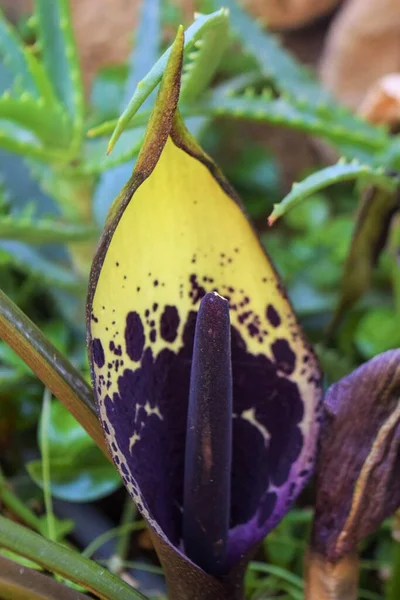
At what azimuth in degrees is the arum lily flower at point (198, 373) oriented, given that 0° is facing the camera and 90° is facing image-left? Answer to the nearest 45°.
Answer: approximately 0°
